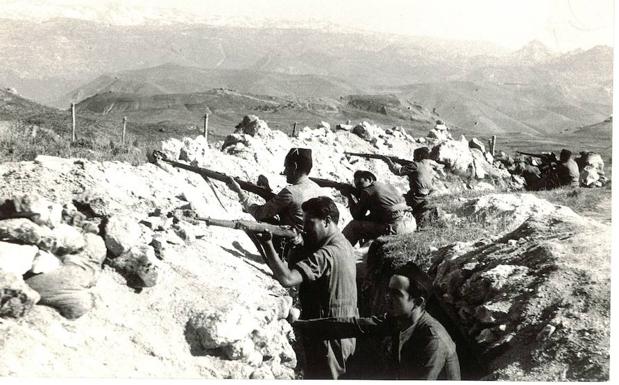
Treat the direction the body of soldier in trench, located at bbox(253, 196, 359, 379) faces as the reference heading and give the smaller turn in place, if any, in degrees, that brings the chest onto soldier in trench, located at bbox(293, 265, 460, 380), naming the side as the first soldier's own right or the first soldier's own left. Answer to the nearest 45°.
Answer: approximately 135° to the first soldier's own left

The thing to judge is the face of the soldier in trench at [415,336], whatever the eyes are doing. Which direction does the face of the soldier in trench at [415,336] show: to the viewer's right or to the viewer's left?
to the viewer's left

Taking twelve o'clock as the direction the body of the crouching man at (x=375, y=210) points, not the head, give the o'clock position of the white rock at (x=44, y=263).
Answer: The white rock is roughly at 10 o'clock from the crouching man.

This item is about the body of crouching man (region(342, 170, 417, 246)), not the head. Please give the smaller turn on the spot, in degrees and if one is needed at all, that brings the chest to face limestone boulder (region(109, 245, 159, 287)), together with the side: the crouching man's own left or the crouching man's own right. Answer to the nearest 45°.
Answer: approximately 45° to the crouching man's own left

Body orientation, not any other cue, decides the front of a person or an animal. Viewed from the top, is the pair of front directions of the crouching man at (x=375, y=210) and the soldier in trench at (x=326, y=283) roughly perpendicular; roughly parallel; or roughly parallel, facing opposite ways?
roughly parallel

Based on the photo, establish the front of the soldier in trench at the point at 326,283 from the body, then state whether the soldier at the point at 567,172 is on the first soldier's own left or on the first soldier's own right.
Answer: on the first soldier's own right

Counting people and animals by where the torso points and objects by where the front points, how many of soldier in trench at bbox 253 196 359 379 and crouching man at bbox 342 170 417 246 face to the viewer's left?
2

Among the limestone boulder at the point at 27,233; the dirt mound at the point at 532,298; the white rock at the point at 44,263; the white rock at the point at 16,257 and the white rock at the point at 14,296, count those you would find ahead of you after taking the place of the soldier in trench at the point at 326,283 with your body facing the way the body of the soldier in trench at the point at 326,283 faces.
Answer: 4

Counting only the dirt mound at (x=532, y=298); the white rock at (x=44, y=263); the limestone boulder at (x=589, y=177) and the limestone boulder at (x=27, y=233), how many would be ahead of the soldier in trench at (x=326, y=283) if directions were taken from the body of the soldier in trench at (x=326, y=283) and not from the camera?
2

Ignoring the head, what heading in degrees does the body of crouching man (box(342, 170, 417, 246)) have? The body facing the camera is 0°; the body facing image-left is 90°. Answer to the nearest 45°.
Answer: approximately 90°

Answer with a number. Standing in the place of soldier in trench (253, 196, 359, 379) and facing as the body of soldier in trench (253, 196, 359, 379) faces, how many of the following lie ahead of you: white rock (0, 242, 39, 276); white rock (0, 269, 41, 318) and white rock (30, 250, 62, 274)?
3

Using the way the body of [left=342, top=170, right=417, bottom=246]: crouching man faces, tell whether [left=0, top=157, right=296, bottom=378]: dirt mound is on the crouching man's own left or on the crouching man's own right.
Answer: on the crouching man's own left

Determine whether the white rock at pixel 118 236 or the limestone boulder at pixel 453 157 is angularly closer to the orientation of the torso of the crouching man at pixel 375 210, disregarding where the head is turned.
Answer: the white rock

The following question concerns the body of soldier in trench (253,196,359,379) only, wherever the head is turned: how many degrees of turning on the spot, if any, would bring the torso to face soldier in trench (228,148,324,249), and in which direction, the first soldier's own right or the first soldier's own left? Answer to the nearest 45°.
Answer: approximately 90° to the first soldier's own right

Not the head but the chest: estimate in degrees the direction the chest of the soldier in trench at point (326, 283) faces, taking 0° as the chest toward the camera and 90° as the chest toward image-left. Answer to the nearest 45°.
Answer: approximately 90°
